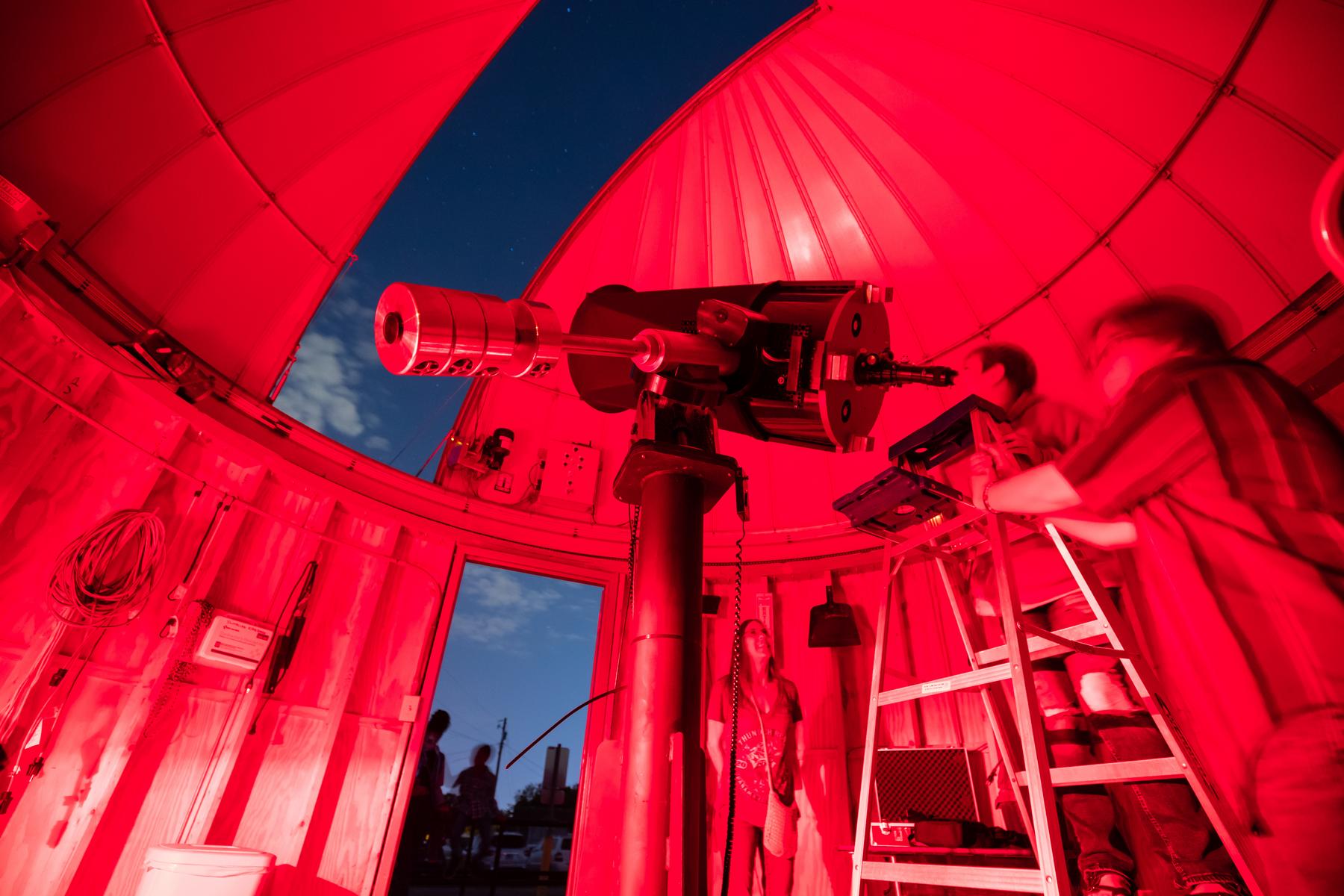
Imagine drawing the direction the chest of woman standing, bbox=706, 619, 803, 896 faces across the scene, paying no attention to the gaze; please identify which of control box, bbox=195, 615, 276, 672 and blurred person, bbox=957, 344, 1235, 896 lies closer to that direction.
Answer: the blurred person

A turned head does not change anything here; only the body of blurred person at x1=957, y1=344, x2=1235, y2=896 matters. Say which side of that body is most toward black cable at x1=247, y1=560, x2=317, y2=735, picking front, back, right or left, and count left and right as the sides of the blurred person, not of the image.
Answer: front

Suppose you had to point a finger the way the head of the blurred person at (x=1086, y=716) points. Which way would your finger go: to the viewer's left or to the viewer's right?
to the viewer's left

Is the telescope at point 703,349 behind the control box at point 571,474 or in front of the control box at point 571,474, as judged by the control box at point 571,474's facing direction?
in front

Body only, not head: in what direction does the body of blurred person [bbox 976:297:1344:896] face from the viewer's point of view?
to the viewer's left

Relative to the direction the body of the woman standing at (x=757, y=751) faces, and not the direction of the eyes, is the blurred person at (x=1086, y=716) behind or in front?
in front

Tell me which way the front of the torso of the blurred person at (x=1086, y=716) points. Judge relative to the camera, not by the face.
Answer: to the viewer's left

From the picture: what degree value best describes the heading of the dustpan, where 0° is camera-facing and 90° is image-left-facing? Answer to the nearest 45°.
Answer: approximately 0°

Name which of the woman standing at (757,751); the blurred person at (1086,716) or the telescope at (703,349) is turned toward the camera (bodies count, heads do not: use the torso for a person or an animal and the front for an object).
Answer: the woman standing

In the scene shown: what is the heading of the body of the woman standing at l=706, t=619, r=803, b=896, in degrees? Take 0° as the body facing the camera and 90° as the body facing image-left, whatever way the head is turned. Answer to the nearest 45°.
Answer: approximately 0°

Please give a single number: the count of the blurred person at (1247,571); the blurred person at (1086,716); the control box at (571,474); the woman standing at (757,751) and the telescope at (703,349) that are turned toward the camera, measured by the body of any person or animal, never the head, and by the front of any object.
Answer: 2

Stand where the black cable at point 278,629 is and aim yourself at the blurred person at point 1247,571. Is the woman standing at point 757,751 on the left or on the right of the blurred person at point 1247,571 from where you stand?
left
